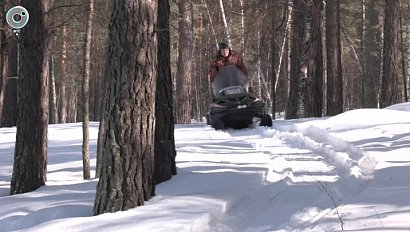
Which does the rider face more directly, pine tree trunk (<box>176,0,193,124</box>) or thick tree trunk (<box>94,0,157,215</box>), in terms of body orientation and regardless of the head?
the thick tree trunk

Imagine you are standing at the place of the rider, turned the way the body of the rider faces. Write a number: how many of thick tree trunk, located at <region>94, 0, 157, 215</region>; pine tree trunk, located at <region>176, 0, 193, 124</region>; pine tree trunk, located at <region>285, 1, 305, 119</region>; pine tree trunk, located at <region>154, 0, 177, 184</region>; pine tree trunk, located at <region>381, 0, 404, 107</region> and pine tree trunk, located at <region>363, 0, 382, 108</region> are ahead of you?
2

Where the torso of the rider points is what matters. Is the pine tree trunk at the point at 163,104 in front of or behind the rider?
in front

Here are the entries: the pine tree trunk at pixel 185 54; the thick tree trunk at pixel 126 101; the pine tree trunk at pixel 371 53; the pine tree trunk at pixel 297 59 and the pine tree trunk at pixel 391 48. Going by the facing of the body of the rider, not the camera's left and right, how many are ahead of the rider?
1

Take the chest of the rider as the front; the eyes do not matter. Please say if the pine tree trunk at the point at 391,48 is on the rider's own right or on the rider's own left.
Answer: on the rider's own left

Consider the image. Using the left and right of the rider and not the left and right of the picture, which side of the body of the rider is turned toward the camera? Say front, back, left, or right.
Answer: front

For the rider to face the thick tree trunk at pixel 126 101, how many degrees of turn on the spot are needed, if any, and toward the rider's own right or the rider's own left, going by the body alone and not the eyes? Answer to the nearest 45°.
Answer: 0° — they already face it

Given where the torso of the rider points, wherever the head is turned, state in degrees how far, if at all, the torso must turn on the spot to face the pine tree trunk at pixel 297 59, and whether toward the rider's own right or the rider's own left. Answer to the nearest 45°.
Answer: approximately 135° to the rider's own left

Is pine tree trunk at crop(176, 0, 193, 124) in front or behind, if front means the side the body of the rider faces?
behind

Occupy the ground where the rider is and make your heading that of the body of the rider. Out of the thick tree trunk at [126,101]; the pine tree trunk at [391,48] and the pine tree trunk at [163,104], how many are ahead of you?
2
